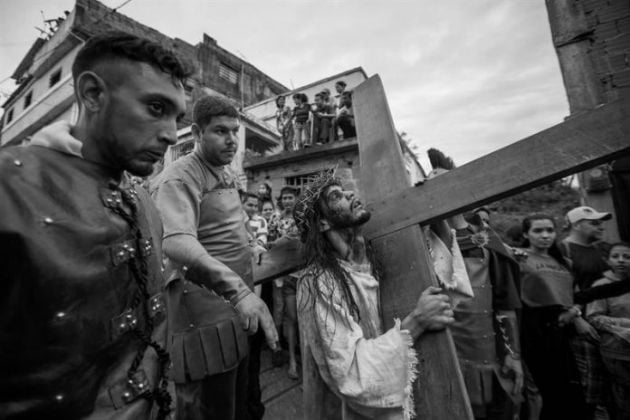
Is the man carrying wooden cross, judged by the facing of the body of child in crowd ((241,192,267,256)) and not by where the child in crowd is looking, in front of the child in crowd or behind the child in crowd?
in front

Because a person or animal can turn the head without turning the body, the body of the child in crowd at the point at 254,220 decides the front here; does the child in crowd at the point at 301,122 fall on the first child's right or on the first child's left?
on the first child's left

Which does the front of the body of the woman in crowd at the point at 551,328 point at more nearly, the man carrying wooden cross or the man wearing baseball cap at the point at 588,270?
the man carrying wooden cross

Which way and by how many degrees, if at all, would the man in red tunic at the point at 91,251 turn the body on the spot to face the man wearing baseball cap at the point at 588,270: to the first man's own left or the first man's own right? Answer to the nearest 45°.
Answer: approximately 45° to the first man's own left

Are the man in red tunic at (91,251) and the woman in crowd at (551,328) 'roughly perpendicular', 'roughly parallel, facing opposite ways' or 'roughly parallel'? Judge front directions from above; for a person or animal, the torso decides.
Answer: roughly perpendicular

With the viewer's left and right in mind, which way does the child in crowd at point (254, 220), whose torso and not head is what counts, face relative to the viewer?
facing the viewer and to the right of the viewer

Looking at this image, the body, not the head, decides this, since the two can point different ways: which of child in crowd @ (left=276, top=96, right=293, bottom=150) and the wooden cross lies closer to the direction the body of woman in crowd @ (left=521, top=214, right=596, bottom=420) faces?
the wooden cross

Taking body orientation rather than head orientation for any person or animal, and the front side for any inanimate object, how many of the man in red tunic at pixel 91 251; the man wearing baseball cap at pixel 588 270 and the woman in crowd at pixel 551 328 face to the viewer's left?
0

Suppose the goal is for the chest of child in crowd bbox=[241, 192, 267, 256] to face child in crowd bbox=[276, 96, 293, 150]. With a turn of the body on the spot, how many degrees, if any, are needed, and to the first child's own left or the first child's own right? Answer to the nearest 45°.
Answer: approximately 135° to the first child's own left
